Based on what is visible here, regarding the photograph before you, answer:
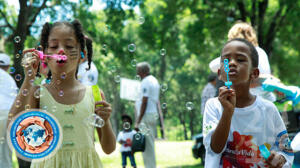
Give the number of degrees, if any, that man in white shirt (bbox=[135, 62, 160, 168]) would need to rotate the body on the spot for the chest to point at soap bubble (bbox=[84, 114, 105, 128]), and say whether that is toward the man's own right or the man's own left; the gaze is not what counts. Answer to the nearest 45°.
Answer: approximately 90° to the man's own left

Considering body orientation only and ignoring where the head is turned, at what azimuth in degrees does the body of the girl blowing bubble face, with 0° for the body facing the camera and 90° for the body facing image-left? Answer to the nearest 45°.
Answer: approximately 0°

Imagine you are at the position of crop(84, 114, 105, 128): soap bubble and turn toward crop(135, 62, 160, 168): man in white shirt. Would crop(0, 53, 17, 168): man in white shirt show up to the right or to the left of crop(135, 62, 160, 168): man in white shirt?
left

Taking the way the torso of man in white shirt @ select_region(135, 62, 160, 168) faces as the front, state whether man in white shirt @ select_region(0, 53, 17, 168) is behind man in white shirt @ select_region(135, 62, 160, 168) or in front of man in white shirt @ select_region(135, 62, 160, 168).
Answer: in front

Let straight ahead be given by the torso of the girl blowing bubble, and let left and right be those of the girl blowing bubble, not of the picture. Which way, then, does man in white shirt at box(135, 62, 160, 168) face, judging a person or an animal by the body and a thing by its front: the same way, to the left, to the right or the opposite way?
to the right

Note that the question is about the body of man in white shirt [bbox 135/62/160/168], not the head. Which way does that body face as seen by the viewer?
to the viewer's left

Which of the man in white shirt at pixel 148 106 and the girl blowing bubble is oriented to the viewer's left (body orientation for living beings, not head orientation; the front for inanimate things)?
the man in white shirt

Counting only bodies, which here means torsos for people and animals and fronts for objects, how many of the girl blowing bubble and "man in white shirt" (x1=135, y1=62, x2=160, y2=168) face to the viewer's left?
1
